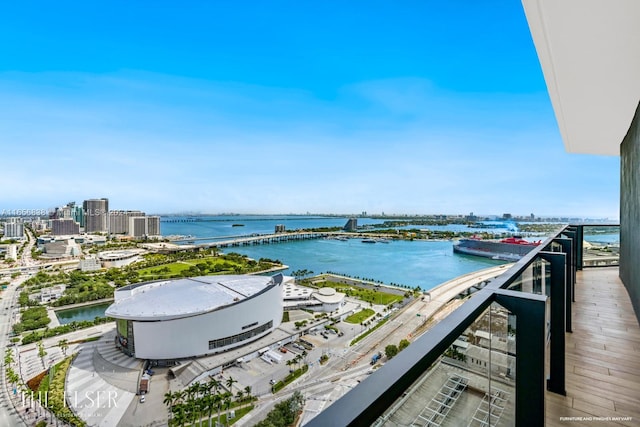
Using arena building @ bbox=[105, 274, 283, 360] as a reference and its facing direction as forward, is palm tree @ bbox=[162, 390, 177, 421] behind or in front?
in front

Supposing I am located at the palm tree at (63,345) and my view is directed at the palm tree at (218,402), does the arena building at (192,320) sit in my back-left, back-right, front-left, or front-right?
front-left

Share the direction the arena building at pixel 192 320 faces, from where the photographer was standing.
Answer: facing the viewer and to the left of the viewer

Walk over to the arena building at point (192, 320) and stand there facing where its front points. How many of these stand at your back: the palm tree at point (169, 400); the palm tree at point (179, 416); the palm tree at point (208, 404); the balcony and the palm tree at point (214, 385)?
0

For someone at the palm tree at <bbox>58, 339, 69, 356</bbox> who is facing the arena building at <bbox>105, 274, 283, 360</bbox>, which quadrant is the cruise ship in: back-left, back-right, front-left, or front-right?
front-left

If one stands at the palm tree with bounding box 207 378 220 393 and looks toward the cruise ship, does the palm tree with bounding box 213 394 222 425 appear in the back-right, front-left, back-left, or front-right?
back-right

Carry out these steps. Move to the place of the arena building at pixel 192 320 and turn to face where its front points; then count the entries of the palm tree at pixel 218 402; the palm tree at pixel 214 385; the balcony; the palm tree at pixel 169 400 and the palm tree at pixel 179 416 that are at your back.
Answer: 0

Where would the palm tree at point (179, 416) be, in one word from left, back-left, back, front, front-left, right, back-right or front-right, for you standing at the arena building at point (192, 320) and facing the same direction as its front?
front-left

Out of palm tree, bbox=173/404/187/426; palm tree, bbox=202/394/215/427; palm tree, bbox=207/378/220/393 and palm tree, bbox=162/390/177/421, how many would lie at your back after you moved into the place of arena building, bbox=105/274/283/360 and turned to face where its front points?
0

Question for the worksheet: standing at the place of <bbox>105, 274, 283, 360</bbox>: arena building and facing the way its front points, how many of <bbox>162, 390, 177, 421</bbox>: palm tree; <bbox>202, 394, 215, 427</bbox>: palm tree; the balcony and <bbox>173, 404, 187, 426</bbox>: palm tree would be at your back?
0

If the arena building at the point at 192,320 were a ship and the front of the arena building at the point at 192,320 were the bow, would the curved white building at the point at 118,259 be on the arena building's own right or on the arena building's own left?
on the arena building's own right

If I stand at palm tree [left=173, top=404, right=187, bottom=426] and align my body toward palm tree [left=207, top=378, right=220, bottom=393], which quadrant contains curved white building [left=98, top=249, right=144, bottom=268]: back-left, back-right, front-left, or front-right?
front-left

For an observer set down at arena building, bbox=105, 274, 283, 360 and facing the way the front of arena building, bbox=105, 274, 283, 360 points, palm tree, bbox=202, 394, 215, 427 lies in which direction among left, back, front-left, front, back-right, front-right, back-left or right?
front-left

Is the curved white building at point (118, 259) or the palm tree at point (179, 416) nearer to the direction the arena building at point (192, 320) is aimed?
the palm tree
